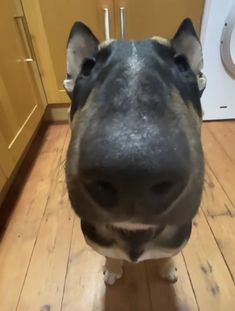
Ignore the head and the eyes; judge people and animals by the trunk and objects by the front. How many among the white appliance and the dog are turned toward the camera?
2

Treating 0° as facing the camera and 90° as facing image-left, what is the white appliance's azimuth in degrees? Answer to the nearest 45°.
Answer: approximately 0°

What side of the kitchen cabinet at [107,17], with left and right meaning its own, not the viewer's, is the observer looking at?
front

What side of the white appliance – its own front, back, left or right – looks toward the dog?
front

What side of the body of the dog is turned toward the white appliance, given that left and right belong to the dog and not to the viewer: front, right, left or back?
back

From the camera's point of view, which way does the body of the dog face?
toward the camera

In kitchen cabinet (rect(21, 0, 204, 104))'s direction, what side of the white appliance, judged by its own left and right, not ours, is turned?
right

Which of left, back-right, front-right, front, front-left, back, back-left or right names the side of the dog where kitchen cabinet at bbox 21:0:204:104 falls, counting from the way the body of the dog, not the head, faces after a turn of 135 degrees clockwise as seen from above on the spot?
front-right

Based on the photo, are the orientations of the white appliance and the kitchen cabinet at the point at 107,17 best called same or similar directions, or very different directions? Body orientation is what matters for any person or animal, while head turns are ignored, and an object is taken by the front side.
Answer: same or similar directions

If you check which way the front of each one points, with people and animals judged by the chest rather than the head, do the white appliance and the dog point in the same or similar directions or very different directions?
same or similar directions
